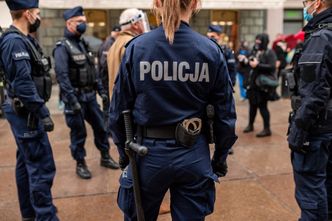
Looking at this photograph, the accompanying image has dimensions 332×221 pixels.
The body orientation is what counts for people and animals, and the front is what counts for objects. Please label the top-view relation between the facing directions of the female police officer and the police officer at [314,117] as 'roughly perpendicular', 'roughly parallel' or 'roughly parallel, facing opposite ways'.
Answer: roughly perpendicular

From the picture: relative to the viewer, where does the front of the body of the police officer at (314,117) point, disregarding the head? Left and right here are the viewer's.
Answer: facing to the left of the viewer

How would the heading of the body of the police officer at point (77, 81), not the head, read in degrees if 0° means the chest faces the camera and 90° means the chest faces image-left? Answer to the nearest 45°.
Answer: approximately 315°

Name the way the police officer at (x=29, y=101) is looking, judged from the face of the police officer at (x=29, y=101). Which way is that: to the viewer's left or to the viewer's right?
to the viewer's right

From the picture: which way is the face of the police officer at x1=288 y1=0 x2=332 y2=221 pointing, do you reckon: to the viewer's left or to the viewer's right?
to the viewer's left

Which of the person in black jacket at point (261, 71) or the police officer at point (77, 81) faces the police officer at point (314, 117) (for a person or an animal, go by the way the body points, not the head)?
the police officer at point (77, 81)

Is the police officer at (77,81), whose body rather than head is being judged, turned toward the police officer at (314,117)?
yes

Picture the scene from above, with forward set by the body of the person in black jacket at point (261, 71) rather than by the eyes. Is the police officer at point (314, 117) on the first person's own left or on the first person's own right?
on the first person's own left

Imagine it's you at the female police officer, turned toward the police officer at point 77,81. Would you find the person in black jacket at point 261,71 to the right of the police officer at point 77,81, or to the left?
right

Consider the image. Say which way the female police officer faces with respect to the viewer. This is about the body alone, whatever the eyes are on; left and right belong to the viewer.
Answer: facing away from the viewer

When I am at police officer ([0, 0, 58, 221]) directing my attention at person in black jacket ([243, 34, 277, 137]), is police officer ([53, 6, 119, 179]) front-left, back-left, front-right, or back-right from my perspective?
front-left

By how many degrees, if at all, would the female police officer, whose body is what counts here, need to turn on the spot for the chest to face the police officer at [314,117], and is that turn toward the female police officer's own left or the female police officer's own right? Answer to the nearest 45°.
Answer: approximately 45° to the female police officer's own right
